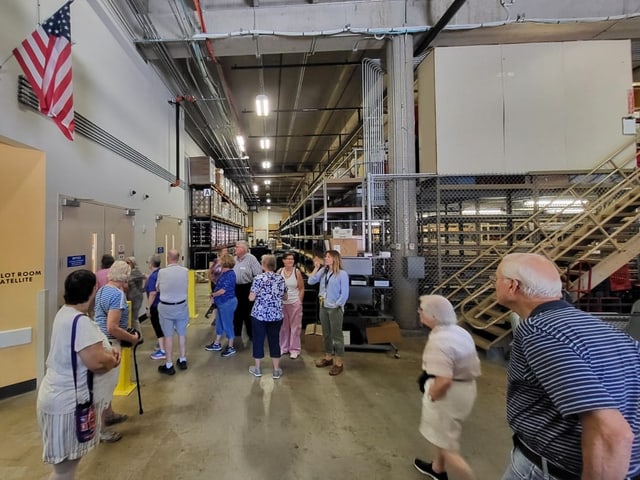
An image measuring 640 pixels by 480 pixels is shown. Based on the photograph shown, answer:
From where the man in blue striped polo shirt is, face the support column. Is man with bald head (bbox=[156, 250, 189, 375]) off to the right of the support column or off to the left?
left

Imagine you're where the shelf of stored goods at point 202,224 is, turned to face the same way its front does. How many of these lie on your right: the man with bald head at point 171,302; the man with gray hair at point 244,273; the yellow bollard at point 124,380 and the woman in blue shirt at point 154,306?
4

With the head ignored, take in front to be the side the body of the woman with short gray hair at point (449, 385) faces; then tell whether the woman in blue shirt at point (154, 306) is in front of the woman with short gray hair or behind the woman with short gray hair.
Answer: in front

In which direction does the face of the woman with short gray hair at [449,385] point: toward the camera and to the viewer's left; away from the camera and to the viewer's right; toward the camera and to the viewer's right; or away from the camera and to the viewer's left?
away from the camera and to the viewer's left

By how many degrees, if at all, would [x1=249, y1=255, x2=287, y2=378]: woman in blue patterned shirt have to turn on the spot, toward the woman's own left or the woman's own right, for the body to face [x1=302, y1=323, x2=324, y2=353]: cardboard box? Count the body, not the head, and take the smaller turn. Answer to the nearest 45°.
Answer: approximately 45° to the woman's own right

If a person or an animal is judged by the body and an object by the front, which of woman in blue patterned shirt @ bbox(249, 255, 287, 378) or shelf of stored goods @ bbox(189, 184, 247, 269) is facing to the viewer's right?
the shelf of stored goods

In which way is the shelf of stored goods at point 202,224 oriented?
to the viewer's right

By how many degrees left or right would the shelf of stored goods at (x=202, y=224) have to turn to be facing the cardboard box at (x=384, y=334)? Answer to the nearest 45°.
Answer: approximately 45° to its right

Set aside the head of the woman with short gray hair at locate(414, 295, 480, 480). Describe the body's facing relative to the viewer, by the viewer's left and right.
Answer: facing to the left of the viewer

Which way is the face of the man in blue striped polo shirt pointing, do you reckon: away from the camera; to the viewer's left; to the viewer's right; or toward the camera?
to the viewer's left

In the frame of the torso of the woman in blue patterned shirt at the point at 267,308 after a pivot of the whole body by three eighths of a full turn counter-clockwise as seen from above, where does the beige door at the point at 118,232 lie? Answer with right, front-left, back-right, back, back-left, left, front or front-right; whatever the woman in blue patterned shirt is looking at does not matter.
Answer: right

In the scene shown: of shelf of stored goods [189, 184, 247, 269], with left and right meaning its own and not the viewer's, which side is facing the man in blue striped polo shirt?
right
